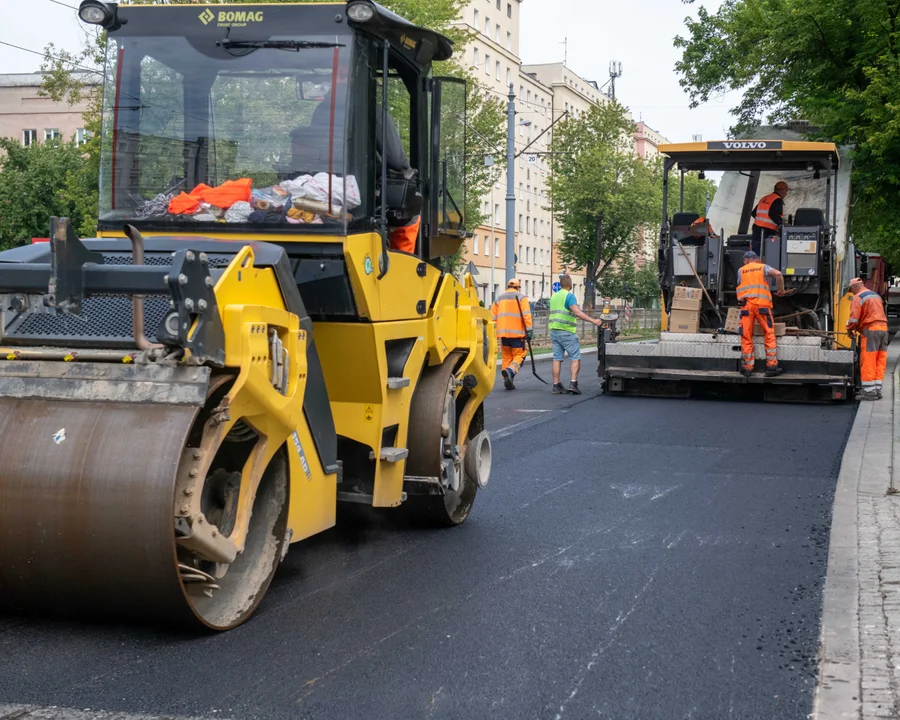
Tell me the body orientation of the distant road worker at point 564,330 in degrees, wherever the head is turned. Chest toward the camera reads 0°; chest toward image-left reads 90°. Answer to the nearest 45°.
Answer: approximately 225°

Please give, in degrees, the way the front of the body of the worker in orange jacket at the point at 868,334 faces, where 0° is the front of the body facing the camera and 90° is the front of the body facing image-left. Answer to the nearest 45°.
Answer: approximately 135°
